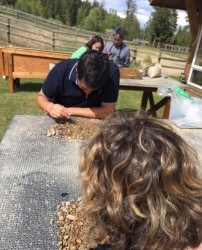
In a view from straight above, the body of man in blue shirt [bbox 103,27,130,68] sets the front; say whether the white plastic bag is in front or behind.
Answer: in front

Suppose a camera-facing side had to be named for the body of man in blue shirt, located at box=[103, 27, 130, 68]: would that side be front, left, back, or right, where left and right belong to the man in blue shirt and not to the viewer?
front

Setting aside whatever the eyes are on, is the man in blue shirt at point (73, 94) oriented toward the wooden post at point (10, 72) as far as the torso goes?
no

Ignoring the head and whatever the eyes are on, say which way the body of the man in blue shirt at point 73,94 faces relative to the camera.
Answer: toward the camera

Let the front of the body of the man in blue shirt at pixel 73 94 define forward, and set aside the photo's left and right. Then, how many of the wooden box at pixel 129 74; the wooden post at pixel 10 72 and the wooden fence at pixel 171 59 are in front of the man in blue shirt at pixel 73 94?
0

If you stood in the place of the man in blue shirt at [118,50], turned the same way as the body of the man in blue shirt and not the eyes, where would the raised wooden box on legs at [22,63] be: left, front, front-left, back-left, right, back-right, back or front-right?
right

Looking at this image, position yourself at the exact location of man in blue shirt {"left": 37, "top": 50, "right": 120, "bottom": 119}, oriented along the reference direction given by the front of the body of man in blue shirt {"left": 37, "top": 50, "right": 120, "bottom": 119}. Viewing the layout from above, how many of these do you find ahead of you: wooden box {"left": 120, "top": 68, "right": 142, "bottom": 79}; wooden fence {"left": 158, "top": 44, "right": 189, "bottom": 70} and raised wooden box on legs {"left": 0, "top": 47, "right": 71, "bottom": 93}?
0

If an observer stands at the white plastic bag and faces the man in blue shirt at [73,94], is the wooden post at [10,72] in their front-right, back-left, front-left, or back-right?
front-right

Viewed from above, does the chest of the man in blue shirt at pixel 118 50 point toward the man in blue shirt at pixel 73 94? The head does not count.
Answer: yes

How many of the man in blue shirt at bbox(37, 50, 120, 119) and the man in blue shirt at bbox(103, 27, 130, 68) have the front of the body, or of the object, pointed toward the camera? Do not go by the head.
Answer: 2

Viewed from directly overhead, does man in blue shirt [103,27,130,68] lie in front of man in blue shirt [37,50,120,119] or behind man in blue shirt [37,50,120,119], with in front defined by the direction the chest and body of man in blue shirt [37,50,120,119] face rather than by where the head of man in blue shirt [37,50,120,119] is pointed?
behind

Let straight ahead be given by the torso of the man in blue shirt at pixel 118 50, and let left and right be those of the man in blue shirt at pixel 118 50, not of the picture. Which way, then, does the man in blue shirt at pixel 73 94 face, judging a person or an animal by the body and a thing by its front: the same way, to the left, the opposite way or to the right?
the same way

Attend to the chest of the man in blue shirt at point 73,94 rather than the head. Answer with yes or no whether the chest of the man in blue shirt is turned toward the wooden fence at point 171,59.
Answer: no

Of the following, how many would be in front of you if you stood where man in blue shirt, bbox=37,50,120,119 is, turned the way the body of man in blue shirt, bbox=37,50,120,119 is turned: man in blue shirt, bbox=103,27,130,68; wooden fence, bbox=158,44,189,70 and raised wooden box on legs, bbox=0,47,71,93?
0

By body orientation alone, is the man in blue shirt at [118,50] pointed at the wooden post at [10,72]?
no
